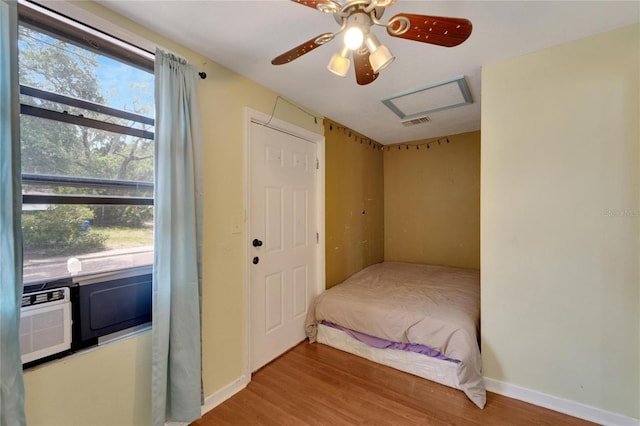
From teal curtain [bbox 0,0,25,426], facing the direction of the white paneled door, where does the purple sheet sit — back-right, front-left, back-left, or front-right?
front-right

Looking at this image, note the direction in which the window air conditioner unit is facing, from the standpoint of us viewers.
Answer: facing the viewer and to the right of the viewer

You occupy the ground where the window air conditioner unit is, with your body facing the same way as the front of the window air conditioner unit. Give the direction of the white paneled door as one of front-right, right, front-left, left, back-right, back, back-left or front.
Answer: front-left

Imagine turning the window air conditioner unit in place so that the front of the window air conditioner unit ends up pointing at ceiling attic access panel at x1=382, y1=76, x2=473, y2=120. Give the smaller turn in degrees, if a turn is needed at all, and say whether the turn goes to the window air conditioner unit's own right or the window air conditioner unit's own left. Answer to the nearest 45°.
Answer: approximately 45° to the window air conditioner unit's own left

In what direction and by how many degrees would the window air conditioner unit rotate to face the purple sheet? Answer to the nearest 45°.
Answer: approximately 45° to its left
